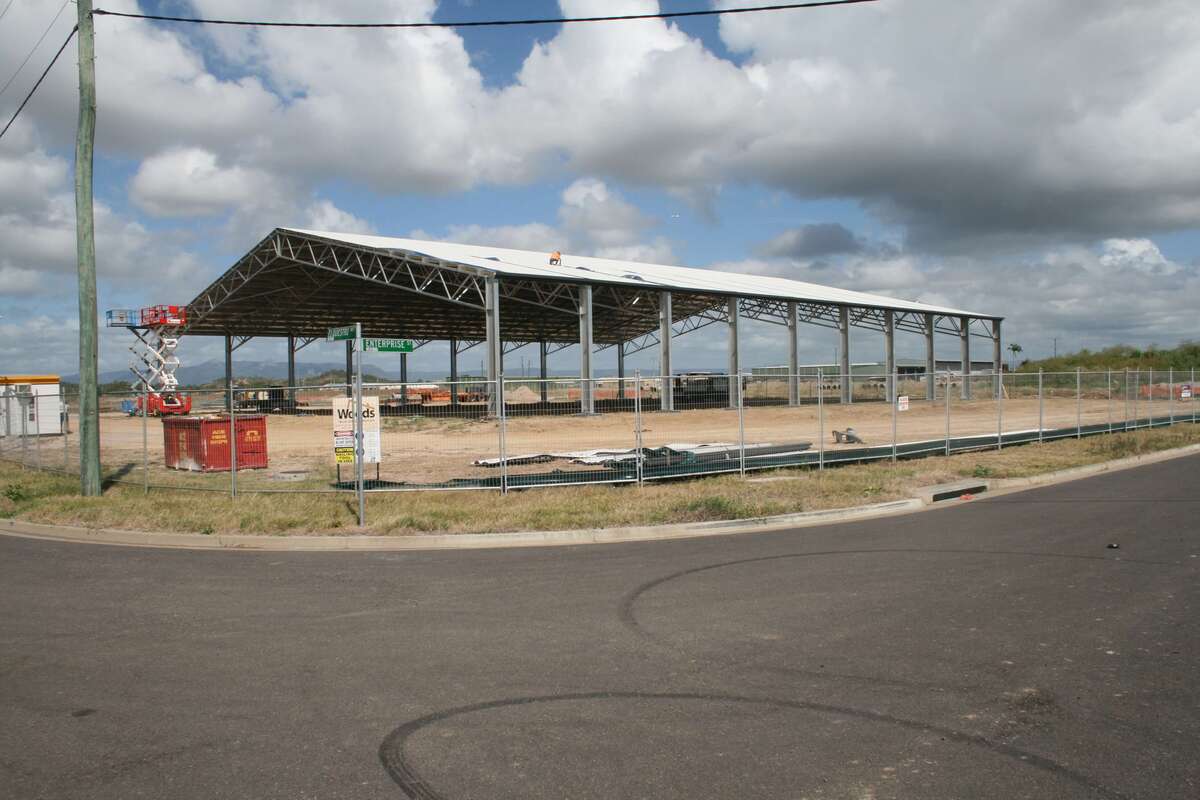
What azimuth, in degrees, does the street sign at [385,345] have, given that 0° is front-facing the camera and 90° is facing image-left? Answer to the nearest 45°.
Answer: approximately 0°

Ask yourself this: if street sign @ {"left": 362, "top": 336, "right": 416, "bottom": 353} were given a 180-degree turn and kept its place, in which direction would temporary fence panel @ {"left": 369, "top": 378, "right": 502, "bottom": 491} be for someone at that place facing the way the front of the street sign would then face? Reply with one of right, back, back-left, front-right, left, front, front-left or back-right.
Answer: front

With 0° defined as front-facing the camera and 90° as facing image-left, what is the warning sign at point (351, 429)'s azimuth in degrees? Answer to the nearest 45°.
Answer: approximately 0°

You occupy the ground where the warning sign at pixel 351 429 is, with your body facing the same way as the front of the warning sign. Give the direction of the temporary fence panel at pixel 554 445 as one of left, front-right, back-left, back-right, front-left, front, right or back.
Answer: back-left

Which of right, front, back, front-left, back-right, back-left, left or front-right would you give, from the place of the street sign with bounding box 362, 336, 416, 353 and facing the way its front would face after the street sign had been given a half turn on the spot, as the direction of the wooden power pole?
front-left

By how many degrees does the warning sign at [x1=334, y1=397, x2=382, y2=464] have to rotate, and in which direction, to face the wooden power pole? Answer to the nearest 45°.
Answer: approximately 135° to its right

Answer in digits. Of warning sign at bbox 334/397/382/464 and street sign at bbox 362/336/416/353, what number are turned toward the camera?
2
